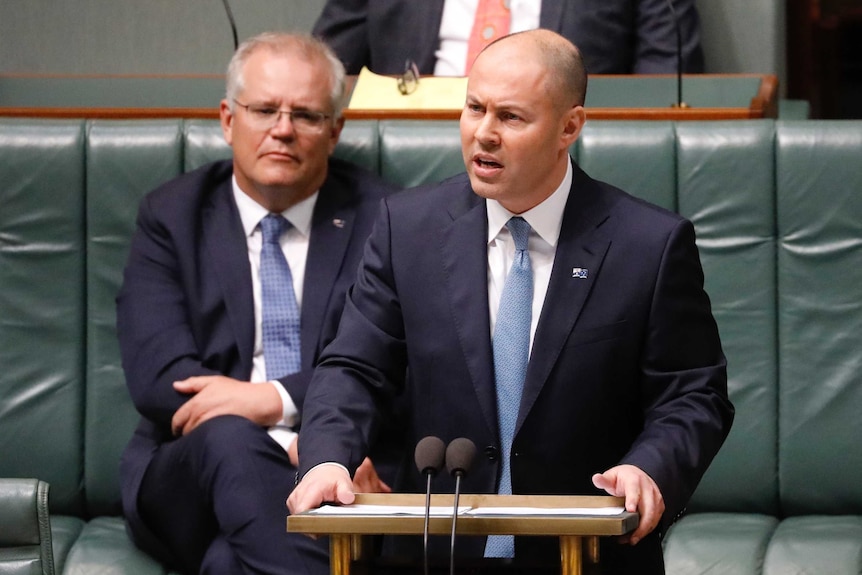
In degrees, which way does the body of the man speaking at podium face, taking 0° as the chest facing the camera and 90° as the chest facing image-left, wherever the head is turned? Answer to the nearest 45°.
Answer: approximately 45°

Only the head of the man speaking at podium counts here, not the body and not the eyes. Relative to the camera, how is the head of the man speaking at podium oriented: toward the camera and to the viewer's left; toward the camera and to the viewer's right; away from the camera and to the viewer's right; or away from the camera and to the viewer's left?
toward the camera and to the viewer's left

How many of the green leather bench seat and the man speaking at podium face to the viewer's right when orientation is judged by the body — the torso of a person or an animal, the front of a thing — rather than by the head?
0

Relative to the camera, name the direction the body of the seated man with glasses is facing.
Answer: toward the camera

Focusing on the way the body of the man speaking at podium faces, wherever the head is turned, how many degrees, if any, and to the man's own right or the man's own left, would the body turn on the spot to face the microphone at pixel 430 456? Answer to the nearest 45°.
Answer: approximately 45° to the man's own left

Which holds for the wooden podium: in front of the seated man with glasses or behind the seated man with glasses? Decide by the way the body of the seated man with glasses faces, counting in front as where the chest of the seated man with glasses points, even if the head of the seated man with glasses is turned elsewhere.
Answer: in front

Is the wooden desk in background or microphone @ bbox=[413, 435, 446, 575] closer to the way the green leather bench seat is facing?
the microphone

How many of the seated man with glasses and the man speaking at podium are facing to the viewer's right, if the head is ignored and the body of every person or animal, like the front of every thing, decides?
0

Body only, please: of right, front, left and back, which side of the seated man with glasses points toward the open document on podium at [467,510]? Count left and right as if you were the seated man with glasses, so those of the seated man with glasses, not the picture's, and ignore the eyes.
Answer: front

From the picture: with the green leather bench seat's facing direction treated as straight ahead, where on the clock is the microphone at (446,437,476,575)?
The microphone is roughly at 1 o'clock from the green leather bench seat.

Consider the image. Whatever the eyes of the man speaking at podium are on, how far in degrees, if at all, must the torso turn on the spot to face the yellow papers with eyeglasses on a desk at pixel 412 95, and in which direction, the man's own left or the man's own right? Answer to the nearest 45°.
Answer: approximately 135° to the man's own right
